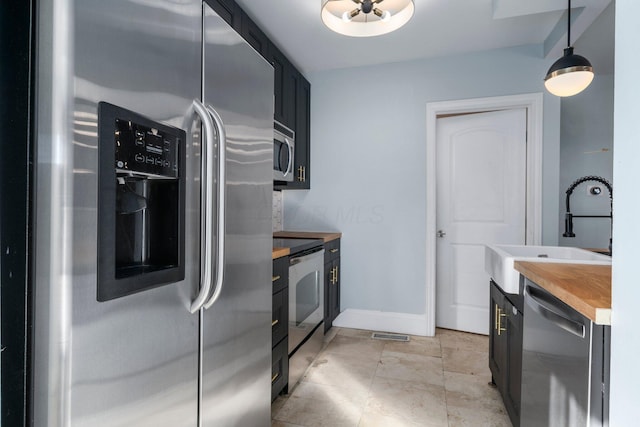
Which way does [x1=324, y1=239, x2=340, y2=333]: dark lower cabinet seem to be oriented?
to the viewer's right

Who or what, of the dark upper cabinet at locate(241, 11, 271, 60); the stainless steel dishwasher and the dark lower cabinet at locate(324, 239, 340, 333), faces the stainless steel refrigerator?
the stainless steel dishwasher

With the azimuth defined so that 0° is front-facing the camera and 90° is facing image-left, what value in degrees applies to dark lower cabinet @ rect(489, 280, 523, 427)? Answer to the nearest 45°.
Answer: approximately 90°

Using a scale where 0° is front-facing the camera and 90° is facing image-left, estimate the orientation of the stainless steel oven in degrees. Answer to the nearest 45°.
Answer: approximately 270°

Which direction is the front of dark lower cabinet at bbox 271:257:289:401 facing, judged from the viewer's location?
facing to the right of the viewer

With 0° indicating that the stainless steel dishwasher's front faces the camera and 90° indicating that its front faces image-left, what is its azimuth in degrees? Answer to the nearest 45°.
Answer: approximately 45°

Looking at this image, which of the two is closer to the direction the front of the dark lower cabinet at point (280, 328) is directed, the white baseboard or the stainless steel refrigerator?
the white baseboard
